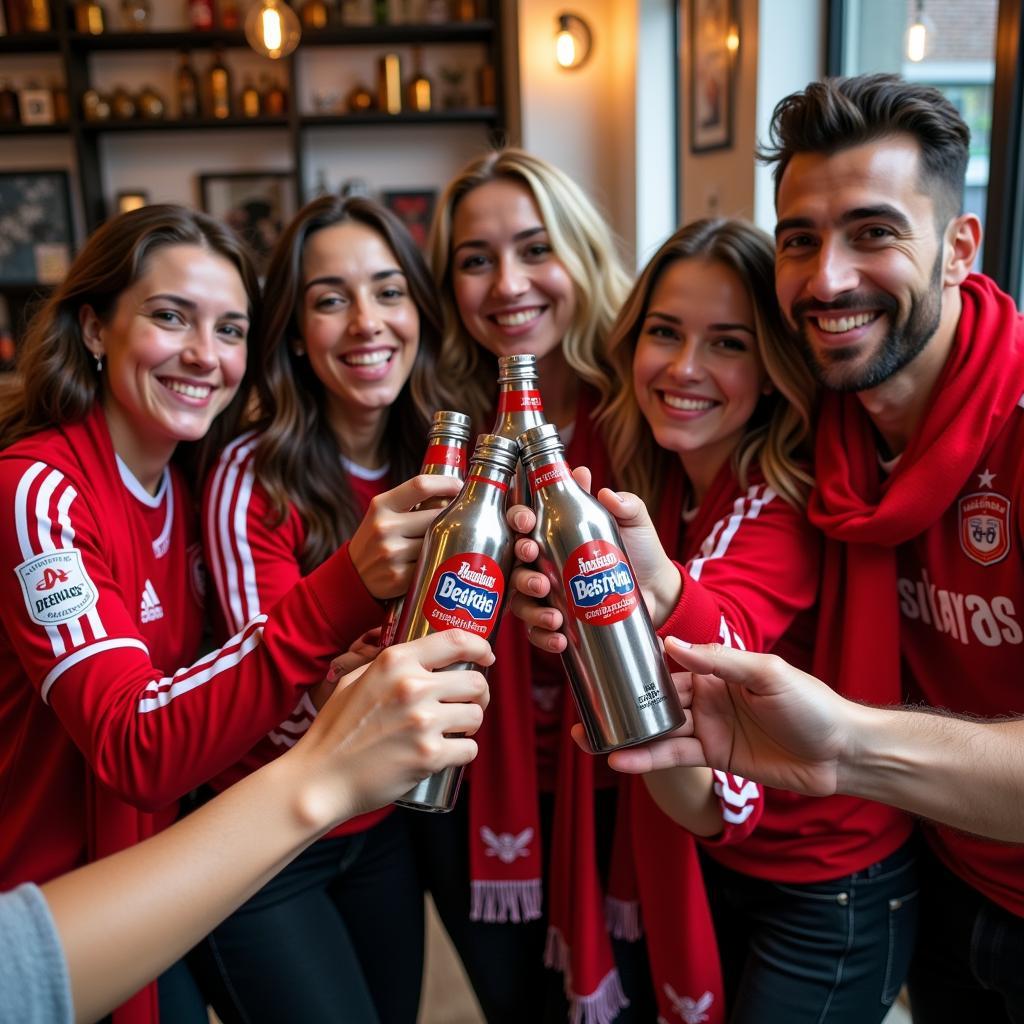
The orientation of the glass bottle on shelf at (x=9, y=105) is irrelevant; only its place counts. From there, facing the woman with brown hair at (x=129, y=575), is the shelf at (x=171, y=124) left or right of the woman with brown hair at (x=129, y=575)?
left

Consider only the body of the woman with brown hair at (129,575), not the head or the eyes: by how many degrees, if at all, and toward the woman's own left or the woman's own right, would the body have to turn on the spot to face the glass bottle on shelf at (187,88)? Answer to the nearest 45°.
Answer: approximately 135° to the woman's own left

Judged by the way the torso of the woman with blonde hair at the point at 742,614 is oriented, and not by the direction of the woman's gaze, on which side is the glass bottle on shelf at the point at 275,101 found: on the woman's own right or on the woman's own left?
on the woman's own right

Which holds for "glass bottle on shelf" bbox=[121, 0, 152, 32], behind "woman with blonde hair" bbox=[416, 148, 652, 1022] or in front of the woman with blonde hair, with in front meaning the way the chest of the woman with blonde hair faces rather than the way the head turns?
behind

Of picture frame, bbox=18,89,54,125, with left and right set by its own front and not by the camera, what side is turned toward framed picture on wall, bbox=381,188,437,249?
left

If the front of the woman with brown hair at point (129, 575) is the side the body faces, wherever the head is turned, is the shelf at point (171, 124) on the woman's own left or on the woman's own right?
on the woman's own left

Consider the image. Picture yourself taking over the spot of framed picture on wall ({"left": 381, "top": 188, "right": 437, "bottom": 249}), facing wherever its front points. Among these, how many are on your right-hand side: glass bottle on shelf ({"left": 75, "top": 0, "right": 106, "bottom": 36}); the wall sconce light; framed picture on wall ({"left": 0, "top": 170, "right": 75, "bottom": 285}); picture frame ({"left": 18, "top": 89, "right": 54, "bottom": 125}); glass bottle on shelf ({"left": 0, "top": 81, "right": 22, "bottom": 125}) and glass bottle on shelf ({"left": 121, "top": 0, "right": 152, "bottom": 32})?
5

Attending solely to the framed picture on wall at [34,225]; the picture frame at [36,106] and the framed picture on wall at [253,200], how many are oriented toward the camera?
3

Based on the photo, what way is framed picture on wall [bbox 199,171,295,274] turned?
toward the camera
